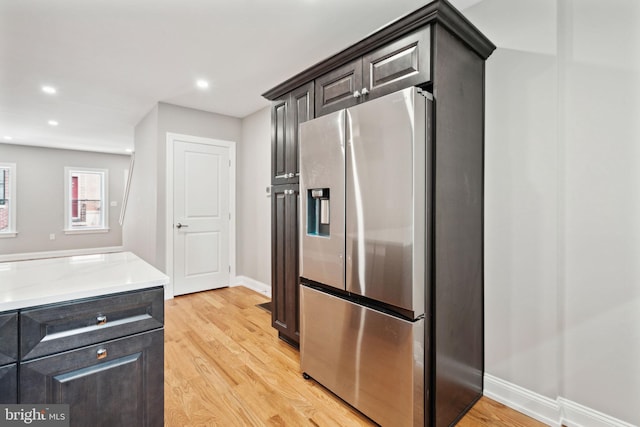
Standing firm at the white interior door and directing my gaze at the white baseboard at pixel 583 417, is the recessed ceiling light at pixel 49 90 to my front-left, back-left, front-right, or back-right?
back-right

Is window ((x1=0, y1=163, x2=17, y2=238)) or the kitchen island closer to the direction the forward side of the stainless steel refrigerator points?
the kitchen island

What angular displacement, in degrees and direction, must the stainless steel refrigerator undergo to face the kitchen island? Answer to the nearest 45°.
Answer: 0° — it already faces it

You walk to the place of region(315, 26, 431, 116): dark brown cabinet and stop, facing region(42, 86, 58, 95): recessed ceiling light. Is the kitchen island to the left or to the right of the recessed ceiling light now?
left

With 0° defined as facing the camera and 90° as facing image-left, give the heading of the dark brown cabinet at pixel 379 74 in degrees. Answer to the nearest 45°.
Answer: approximately 45°
